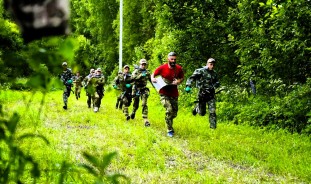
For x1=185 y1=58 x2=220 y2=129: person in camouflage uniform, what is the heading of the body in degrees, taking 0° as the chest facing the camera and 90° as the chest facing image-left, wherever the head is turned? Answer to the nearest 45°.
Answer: approximately 315°

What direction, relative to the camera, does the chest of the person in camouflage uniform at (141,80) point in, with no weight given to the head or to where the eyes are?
toward the camera

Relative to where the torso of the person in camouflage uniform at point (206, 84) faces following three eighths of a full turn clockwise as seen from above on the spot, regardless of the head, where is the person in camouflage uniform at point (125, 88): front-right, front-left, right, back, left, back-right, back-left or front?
front-right

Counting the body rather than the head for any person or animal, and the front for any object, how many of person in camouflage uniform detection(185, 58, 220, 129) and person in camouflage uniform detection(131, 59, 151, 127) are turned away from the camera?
0

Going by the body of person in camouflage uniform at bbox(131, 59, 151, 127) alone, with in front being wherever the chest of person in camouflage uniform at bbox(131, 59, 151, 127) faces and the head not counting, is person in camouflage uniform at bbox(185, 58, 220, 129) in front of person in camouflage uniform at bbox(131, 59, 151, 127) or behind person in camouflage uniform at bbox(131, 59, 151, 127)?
in front

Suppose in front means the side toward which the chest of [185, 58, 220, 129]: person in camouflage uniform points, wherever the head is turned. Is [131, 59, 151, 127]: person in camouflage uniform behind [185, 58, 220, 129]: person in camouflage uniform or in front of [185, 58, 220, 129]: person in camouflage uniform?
behind
